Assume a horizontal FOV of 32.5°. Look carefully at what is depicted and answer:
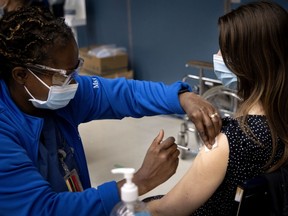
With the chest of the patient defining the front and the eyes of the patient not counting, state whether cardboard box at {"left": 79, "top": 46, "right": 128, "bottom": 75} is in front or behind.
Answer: in front

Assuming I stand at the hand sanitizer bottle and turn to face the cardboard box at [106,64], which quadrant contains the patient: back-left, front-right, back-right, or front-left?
front-right

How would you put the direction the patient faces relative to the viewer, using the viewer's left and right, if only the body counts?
facing away from the viewer and to the left of the viewer

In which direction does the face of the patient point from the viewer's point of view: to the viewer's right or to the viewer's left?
to the viewer's left
